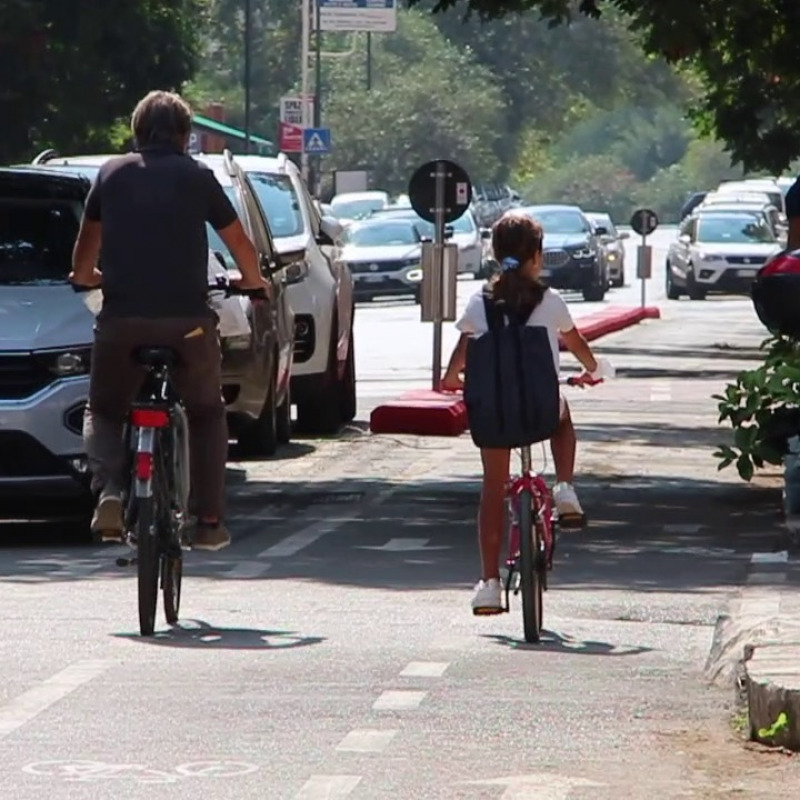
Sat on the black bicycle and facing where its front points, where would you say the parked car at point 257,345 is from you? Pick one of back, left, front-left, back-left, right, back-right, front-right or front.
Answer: front

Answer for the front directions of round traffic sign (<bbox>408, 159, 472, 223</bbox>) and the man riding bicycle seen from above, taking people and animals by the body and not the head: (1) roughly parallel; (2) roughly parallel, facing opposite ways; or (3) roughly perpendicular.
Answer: roughly parallel

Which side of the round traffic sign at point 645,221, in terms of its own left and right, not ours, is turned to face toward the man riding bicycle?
back

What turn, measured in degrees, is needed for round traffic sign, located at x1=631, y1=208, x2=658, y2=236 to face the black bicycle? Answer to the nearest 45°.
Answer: approximately 180°

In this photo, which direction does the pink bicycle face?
away from the camera

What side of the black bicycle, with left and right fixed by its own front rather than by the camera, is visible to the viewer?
back

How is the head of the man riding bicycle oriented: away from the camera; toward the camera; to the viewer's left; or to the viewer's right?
away from the camera

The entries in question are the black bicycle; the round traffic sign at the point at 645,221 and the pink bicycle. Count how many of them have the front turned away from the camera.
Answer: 3

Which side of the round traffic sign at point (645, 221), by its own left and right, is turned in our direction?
back

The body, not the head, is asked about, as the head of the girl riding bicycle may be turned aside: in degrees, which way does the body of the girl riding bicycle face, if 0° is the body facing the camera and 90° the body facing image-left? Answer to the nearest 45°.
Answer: approximately 180°

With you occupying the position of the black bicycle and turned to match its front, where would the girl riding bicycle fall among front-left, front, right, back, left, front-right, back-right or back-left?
right

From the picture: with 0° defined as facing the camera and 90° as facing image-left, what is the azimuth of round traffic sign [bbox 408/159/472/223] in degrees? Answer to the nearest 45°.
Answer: approximately 180°

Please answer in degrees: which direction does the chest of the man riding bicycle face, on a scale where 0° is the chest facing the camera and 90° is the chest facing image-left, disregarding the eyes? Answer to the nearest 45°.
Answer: approximately 180°

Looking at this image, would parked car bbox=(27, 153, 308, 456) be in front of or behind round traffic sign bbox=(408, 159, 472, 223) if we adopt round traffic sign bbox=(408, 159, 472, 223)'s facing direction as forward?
behind

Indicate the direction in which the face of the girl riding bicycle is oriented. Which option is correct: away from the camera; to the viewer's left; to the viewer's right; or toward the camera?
away from the camera

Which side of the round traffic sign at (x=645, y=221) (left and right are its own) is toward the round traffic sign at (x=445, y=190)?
back
